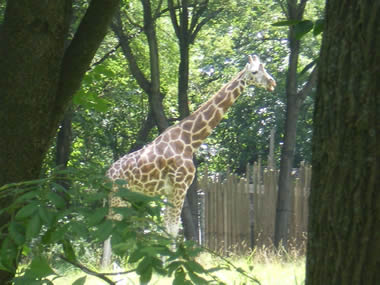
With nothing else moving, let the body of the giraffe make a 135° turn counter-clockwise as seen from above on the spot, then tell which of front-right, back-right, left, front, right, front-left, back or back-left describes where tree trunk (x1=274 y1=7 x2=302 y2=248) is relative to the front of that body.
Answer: right

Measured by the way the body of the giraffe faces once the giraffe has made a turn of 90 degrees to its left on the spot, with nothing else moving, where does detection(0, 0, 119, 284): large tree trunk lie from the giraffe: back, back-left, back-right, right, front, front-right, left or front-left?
back

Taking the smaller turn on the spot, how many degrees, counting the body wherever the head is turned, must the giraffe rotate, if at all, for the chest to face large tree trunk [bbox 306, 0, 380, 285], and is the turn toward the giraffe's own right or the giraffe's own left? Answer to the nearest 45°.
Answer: approximately 90° to the giraffe's own right

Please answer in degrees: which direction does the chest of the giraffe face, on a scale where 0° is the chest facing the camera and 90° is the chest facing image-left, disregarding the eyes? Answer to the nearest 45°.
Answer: approximately 270°
